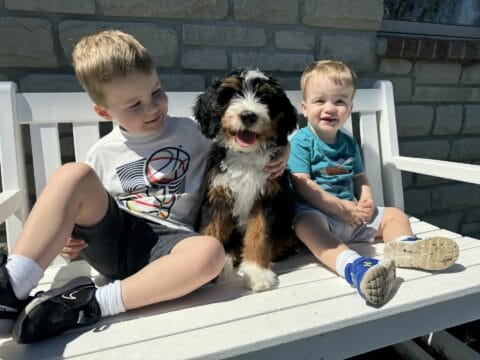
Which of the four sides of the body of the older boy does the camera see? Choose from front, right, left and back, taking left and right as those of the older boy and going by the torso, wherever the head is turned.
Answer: front

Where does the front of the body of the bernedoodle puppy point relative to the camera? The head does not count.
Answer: toward the camera

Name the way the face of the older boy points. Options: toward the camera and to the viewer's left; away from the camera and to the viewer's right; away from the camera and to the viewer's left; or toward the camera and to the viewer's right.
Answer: toward the camera and to the viewer's right

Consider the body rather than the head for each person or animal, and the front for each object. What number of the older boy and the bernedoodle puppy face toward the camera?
2

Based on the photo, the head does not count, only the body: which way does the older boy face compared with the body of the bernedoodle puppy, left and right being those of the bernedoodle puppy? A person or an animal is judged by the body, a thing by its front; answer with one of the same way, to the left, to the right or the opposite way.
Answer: the same way
